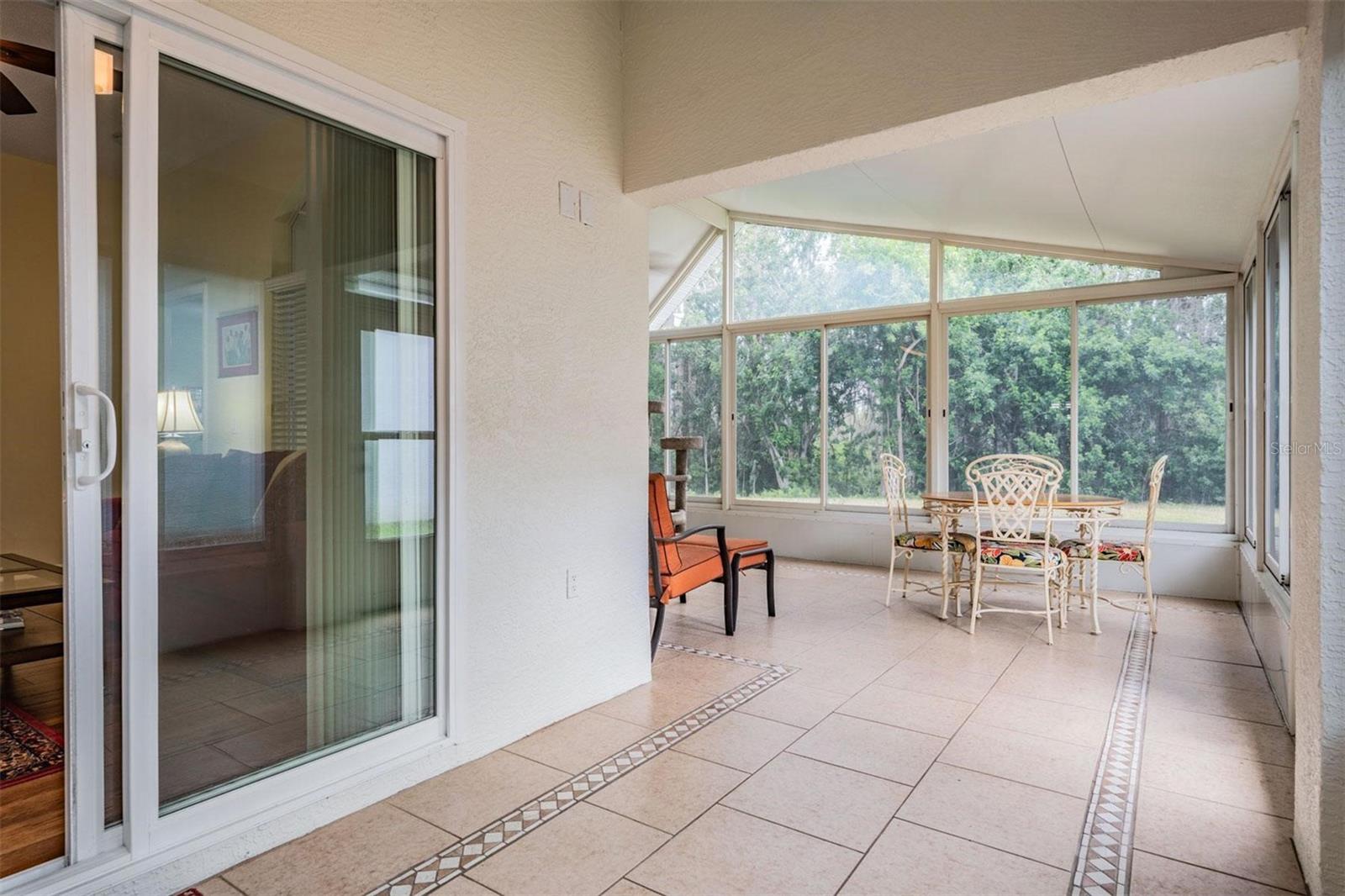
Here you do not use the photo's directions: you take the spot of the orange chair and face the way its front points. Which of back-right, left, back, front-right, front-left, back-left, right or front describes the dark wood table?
back

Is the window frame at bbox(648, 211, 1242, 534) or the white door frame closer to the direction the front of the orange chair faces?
the window frame

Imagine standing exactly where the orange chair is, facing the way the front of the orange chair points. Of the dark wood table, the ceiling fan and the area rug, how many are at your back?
3

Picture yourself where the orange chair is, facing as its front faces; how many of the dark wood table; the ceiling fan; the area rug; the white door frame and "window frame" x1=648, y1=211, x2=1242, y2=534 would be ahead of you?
1

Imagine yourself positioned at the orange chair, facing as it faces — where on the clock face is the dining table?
The dining table is roughly at 1 o'clock from the orange chair.

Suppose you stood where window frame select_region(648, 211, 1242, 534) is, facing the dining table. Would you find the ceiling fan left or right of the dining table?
right

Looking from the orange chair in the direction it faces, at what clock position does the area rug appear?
The area rug is roughly at 6 o'clock from the orange chair.

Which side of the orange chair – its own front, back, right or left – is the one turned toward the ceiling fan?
back

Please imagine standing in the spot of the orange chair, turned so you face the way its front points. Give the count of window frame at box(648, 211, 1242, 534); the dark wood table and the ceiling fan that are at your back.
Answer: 2

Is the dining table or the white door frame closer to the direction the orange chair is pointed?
the dining table

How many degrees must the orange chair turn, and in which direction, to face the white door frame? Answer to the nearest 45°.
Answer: approximately 180°

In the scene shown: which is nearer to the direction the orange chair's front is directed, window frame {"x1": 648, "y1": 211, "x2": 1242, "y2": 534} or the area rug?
the window frame

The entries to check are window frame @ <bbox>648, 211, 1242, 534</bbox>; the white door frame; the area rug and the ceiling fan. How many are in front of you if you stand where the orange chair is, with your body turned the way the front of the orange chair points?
1

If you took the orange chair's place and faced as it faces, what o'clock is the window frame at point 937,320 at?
The window frame is roughly at 12 o'clock from the orange chair.

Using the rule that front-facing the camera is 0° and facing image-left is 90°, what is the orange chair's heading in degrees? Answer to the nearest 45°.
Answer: approximately 225°
